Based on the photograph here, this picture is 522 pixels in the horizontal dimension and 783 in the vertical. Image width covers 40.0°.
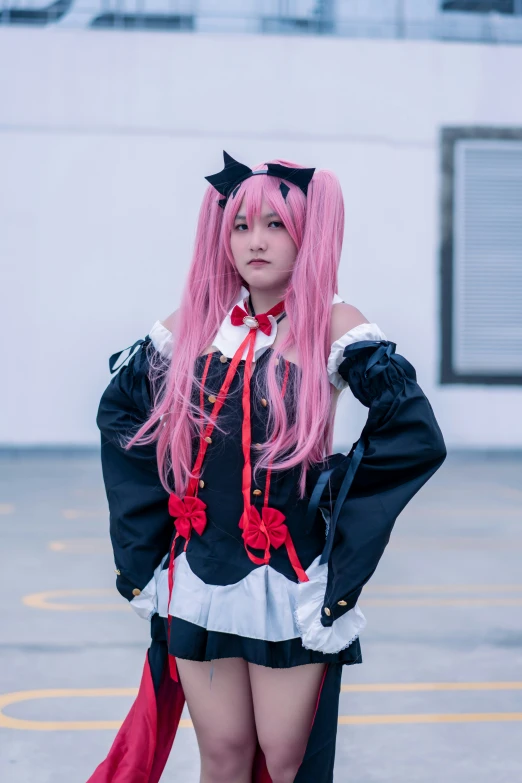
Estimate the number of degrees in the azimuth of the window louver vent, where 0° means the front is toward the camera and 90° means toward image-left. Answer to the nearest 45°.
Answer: approximately 0°

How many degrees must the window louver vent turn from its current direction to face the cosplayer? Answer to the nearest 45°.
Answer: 0° — it already faces them
